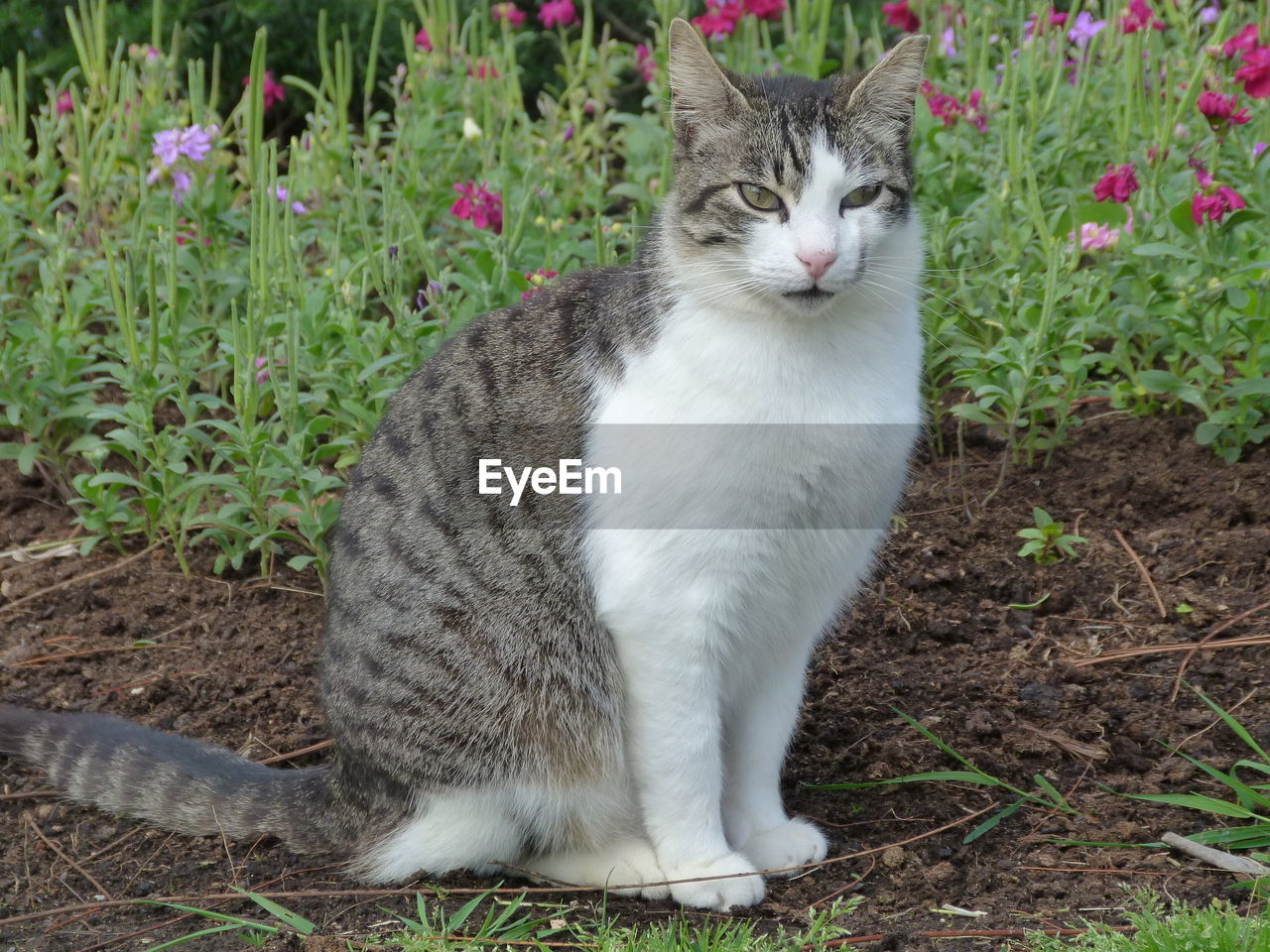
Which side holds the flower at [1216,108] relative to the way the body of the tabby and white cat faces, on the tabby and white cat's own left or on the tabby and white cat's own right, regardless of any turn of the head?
on the tabby and white cat's own left

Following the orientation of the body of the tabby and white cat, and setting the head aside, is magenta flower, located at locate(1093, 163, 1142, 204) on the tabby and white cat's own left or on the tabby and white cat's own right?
on the tabby and white cat's own left

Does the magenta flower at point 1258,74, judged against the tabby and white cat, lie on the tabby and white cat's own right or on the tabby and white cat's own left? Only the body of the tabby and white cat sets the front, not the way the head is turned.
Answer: on the tabby and white cat's own left

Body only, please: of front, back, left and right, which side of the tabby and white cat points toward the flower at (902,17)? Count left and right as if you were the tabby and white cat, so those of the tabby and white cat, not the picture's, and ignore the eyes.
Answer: left

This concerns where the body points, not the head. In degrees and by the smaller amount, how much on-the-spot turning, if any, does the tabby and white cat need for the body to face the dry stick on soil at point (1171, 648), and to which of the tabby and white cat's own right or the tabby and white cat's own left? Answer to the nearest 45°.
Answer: approximately 45° to the tabby and white cat's own left

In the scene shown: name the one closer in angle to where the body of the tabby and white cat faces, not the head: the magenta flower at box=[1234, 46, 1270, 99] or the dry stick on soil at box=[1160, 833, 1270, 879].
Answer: the dry stick on soil

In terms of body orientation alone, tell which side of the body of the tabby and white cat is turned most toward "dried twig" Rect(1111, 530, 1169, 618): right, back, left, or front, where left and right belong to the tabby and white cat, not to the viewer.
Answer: left

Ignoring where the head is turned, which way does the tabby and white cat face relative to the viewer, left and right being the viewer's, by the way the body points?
facing the viewer and to the right of the viewer

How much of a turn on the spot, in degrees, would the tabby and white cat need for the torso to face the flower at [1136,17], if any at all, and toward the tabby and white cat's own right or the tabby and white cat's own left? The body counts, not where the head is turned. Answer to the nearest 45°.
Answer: approximately 90° to the tabby and white cat's own left

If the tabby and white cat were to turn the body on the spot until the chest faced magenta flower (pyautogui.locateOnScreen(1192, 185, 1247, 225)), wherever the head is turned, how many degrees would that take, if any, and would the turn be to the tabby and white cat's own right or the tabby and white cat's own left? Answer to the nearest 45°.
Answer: approximately 90° to the tabby and white cat's own left

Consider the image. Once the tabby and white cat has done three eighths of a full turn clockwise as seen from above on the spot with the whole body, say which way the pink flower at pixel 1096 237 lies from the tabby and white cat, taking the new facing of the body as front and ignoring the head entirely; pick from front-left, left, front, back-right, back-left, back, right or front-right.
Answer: back-right

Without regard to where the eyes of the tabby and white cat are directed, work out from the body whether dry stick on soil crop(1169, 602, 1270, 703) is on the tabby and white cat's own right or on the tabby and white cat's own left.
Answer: on the tabby and white cat's own left

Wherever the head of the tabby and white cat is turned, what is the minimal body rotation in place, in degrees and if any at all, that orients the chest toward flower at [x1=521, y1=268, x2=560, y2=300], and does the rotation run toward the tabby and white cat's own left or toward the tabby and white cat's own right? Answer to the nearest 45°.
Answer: approximately 135° to the tabby and white cat's own left

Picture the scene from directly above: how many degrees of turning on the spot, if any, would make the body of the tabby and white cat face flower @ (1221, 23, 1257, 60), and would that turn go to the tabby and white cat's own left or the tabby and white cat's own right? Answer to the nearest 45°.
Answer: approximately 90° to the tabby and white cat's own left

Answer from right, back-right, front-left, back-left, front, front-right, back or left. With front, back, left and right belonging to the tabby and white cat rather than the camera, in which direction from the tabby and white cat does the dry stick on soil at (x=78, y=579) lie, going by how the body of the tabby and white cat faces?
back
